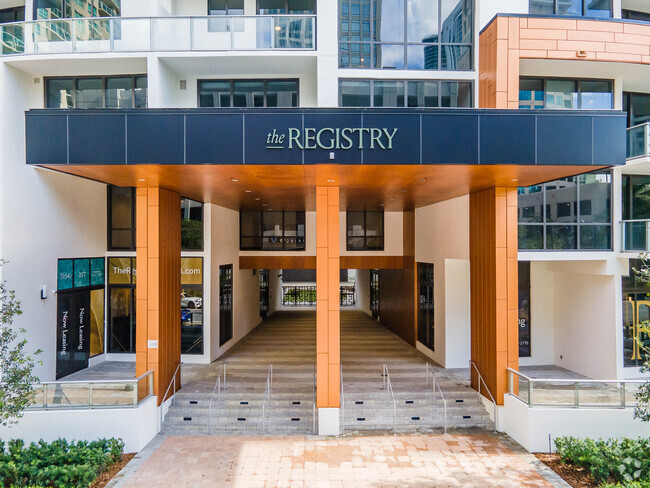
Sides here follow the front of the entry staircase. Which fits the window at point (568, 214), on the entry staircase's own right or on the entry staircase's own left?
on the entry staircase's own left

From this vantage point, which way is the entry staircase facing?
toward the camera

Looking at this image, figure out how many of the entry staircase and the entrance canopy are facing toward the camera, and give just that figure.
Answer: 2

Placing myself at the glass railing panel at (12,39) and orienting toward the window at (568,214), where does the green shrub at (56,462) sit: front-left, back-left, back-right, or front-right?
front-right

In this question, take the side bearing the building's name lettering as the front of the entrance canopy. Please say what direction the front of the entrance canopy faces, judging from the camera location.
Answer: facing the viewer

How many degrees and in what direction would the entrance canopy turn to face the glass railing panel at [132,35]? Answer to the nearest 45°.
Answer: approximately 135° to its right

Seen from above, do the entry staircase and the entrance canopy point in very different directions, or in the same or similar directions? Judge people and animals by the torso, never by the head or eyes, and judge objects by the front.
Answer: same or similar directions
